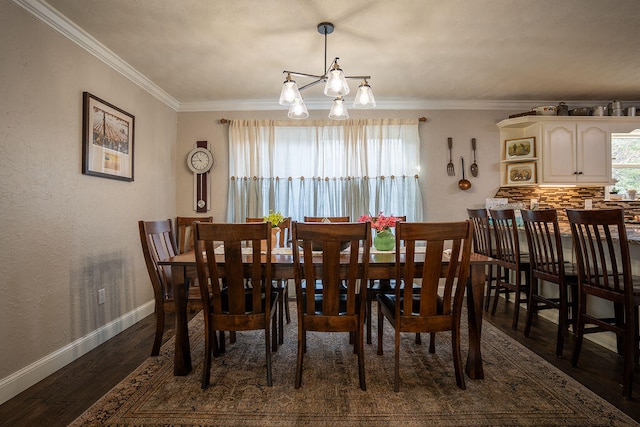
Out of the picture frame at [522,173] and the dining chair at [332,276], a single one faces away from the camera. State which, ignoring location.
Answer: the dining chair

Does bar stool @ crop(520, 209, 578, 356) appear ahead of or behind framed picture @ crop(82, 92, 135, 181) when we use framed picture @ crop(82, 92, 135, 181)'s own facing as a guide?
ahead

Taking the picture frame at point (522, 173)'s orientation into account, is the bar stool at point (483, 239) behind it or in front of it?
in front

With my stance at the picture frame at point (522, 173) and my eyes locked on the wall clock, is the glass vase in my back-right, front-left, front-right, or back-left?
front-left

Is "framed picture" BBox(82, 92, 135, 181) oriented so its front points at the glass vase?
yes

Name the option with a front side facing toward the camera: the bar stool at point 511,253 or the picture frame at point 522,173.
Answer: the picture frame

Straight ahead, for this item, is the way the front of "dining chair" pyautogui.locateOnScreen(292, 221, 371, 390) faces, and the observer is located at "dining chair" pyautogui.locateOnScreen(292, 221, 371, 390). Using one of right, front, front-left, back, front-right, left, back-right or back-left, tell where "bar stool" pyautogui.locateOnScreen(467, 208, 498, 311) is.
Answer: front-right

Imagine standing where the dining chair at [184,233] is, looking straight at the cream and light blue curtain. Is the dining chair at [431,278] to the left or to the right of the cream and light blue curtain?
right

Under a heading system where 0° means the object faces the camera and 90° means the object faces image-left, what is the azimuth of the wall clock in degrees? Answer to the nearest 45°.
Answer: approximately 0°

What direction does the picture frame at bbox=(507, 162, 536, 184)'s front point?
toward the camera

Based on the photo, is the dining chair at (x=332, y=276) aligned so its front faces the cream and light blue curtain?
yes

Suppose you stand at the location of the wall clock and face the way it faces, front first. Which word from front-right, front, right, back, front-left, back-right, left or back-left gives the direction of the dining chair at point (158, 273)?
front

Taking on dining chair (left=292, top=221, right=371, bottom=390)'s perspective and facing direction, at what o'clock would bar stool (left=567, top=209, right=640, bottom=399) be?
The bar stool is roughly at 3 o'clock from the dining chair.

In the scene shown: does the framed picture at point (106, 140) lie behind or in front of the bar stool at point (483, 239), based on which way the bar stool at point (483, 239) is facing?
behind

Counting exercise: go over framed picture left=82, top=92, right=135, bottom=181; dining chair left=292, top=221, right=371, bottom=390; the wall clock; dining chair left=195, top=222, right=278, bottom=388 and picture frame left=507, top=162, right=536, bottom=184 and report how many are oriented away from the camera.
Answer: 2

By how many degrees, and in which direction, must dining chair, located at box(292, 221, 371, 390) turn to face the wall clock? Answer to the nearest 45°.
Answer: approximately 45° to its left

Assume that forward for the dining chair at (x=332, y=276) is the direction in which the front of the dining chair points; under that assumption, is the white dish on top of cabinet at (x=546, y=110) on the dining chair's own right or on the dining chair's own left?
on the dining chair's own right

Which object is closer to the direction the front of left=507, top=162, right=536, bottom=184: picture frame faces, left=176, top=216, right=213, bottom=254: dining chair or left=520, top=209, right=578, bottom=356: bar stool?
the bar stool

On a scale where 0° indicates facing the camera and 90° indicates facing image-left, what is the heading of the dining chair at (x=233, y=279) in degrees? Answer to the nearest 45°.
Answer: approximately 180°
